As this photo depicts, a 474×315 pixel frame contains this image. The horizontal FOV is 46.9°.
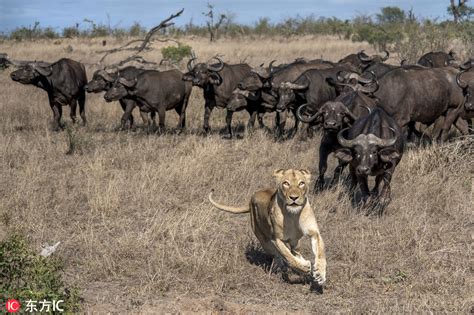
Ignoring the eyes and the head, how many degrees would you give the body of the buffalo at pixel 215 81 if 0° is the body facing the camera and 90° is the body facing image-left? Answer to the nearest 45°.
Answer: approximately 45°

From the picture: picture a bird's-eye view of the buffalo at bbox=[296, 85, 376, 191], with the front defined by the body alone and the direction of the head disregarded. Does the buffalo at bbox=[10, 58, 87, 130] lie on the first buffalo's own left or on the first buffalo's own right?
on the first buffalo's own right

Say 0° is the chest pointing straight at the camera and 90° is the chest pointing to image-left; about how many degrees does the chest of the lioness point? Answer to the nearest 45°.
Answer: approximately 315°

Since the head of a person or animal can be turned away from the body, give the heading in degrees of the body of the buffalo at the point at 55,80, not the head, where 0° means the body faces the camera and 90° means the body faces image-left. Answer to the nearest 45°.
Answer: approximately 45°

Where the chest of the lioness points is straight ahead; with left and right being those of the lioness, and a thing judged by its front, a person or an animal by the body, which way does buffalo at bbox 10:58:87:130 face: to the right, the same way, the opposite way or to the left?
to the right

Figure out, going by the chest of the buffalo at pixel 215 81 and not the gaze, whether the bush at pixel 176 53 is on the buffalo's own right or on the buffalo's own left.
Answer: on the buffalo's own right
